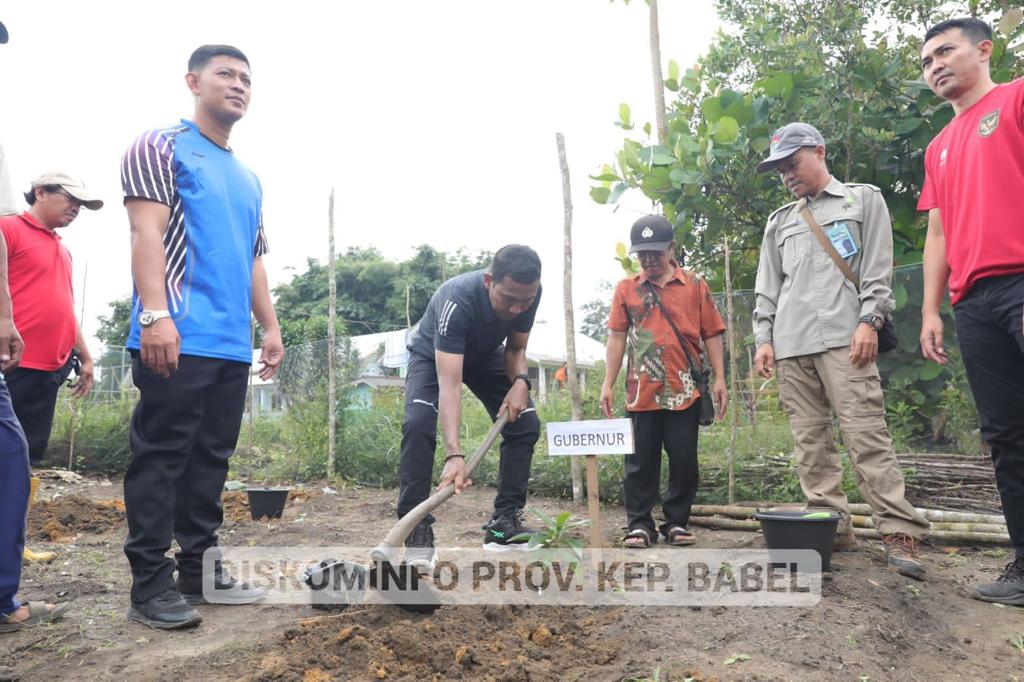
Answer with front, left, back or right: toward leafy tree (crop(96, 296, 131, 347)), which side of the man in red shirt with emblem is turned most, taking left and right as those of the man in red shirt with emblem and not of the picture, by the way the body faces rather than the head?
right

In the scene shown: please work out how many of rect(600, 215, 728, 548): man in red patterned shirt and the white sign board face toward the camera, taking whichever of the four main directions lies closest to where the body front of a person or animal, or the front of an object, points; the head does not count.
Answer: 2

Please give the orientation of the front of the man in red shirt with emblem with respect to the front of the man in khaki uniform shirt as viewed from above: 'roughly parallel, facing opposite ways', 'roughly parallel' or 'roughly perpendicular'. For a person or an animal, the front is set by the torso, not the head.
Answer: roughly parallel

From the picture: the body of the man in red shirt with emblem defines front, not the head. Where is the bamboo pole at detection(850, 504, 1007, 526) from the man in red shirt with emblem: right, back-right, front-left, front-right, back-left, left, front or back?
back-right

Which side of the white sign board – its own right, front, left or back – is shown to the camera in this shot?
front

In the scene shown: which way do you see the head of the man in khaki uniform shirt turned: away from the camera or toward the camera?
toward the camera

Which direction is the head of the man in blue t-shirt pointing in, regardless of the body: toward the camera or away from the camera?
toward the camera

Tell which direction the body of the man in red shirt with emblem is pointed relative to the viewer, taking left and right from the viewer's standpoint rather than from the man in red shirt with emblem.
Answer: facing the viewer and to the left of the viewer

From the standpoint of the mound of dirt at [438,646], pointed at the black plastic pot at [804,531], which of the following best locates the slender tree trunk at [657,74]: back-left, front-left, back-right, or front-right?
front-left

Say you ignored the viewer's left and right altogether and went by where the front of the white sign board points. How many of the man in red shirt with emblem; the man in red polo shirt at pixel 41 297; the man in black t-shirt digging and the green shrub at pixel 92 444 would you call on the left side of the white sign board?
1

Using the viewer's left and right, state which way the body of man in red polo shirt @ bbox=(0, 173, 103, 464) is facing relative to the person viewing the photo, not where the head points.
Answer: facing the viewer and to the right of the viewer

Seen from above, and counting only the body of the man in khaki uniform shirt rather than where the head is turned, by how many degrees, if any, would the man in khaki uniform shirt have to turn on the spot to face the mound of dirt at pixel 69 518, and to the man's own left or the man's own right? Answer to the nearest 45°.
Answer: approximately 45° to the man's own right

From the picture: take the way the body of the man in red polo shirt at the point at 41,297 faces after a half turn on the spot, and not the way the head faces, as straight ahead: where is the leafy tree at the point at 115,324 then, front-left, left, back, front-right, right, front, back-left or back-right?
front-right
